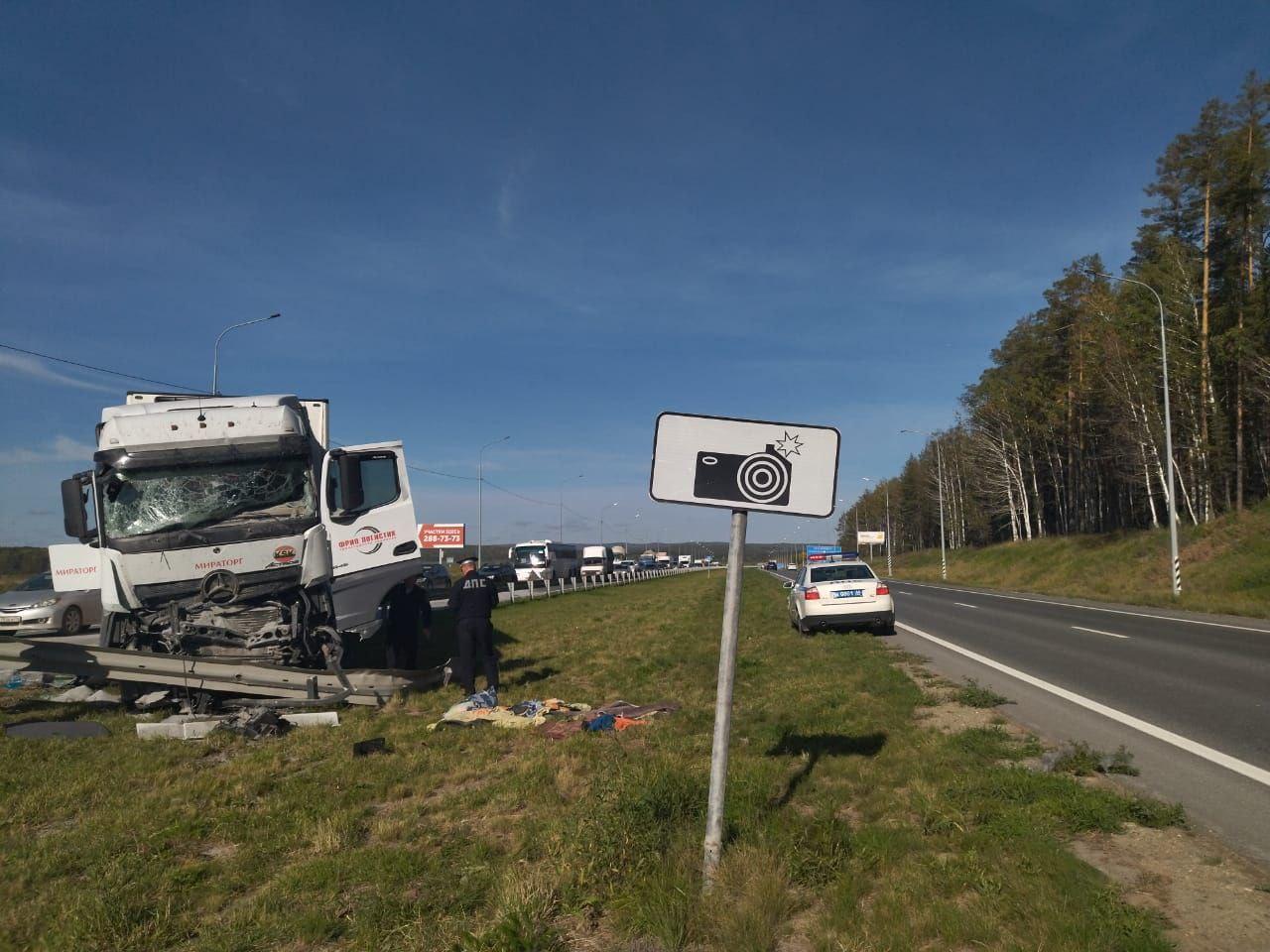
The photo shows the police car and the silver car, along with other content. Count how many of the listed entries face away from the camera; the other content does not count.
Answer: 1

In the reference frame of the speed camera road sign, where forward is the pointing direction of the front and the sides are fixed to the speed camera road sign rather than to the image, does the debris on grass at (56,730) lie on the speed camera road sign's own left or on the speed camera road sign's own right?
on the speed camera road sign's own right

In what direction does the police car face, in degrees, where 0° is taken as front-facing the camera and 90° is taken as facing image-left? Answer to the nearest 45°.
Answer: approximately 180°

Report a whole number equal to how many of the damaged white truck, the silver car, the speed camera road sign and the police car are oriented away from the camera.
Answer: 1

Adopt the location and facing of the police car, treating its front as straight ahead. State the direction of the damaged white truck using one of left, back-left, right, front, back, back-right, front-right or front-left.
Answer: back-left

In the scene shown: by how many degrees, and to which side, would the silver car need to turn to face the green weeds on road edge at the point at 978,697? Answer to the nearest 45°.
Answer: approximately 90° to its left

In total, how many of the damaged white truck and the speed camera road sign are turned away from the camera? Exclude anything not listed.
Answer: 0

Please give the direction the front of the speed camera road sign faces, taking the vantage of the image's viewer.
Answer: facing the viewer

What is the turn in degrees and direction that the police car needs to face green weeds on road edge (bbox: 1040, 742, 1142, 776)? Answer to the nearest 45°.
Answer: approximately 180°

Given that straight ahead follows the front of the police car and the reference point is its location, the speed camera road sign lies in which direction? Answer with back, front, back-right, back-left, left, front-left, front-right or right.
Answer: back

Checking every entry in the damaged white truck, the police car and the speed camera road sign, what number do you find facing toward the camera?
2

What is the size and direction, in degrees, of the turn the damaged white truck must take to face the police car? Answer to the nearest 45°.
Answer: approximately 90° to its left

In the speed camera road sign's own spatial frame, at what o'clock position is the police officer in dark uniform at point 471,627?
The police officer in dark uniform is roughly at 5 o'clock from the speed camera road sign.

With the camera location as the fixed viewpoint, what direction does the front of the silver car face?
facing the viewer and to the left of the viewer

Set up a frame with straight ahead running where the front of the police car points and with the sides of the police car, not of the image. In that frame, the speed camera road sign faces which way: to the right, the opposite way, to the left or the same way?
the opposite way

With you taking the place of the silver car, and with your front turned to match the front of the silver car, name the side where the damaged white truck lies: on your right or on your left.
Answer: on your left

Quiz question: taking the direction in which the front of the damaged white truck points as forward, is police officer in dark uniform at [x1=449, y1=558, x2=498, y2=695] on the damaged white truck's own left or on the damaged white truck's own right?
on the damaged white truck's own left

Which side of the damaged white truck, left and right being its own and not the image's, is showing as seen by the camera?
front

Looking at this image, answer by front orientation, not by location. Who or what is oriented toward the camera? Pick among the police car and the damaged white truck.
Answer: the damaged white truck
